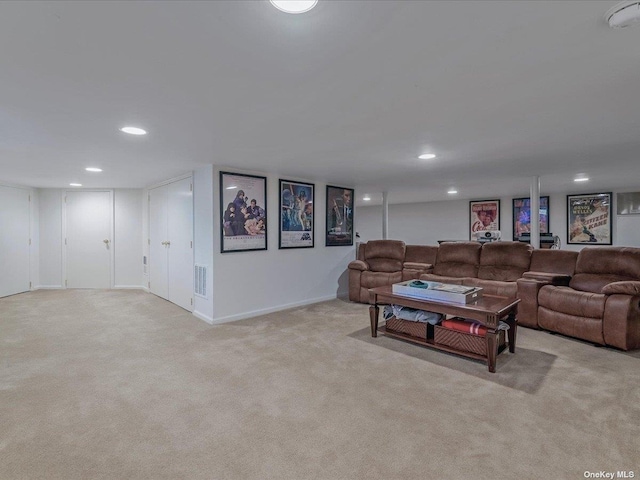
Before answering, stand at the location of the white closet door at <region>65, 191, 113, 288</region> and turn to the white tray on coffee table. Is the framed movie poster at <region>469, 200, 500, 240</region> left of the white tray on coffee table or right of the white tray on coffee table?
left

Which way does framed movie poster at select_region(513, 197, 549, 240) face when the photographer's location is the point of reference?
facing the viewer

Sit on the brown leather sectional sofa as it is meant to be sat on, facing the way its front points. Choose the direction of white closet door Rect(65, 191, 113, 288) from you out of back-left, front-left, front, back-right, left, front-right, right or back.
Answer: front-right

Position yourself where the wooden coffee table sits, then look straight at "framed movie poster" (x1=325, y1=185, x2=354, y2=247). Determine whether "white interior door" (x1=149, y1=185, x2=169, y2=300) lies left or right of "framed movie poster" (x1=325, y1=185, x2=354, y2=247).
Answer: left

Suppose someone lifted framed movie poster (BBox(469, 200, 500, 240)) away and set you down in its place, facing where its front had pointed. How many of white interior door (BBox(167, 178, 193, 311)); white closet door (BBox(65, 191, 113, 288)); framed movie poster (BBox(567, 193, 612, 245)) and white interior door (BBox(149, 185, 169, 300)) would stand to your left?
1

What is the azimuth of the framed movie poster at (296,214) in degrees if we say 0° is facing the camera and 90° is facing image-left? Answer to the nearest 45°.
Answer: approximately 315°

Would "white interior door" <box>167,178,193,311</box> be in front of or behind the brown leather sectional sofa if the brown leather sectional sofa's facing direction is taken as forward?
in front

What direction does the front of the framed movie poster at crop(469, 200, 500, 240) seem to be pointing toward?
toward the camera

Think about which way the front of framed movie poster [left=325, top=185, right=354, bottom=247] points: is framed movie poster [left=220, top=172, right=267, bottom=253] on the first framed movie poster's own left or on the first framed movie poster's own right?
on the first framed movie poster's own right

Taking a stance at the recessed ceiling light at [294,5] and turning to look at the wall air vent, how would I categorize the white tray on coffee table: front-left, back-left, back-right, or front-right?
front-right

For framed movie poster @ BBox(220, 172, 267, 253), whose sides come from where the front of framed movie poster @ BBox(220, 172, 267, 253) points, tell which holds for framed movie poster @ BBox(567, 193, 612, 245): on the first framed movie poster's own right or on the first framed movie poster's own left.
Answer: on the first framed movie poster's own left

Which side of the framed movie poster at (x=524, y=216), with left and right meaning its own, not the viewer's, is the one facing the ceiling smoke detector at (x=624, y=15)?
front

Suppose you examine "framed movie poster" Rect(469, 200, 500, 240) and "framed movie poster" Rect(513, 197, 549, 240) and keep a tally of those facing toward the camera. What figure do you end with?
2
